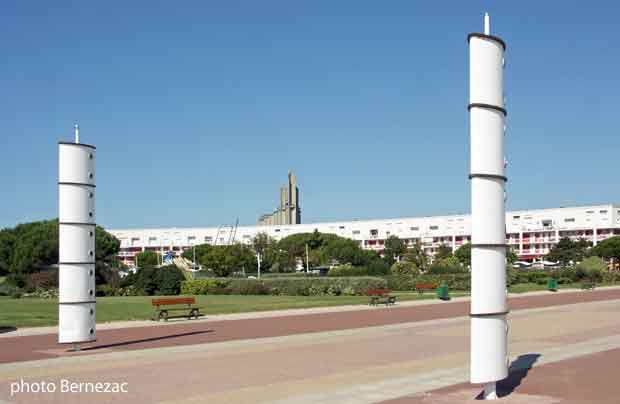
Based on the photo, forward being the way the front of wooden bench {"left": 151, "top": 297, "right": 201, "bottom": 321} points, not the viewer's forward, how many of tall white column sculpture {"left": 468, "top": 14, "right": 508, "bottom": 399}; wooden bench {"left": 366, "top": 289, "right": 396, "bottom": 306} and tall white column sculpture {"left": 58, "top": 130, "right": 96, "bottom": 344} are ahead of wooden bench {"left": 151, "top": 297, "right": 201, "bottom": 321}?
2

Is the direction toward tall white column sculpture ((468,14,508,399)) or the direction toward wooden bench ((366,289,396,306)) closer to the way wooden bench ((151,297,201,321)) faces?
the tall white column sculpture

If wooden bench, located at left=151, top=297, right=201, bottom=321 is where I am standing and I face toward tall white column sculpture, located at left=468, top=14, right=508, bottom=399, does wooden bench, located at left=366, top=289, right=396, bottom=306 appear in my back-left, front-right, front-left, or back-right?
back-left

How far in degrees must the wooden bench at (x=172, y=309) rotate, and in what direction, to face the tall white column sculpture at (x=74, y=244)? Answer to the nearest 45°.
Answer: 0° — it already faces it

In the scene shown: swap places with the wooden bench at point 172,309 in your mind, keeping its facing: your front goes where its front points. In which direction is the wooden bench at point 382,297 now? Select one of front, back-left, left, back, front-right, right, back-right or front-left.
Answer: back-left

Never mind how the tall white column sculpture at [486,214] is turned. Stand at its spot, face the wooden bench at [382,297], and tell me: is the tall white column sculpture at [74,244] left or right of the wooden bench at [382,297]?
left

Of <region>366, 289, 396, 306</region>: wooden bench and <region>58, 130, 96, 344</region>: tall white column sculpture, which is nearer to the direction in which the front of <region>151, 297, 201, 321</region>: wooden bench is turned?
the tall white column sculpture

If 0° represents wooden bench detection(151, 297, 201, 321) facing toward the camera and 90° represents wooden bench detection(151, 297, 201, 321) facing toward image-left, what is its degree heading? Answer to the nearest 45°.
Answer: approximately 0°
